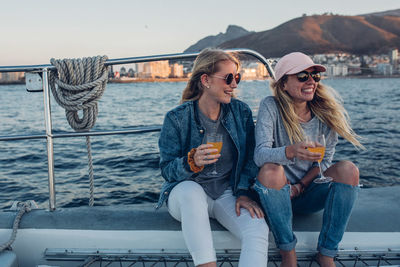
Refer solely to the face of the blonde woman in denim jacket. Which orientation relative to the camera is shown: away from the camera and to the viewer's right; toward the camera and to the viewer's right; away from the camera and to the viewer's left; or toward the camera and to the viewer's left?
toward the camera and to the viewer's right

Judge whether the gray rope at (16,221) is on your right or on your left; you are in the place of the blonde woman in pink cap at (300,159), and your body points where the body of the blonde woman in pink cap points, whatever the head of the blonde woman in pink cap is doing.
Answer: on your right

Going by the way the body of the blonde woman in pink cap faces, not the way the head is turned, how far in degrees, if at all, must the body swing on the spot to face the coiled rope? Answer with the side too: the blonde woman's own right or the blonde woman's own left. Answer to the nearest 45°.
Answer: approximately 90° to the blonde woman's own right

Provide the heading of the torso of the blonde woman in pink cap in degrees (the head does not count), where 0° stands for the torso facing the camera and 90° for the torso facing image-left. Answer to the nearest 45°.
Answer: approximately 0°
